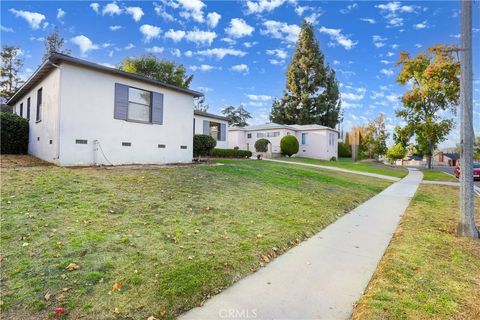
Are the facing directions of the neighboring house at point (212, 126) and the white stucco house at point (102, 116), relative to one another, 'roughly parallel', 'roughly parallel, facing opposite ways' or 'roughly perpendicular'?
roughly parallel

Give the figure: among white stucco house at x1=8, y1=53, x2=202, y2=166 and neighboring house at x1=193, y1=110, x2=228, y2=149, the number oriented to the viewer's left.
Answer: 0

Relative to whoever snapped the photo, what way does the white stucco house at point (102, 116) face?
facing the viewer and to the right of the viewer

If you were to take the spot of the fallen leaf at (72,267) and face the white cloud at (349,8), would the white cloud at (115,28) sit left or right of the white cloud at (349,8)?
left

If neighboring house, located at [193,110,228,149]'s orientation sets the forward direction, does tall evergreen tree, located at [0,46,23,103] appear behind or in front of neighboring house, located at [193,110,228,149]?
behind

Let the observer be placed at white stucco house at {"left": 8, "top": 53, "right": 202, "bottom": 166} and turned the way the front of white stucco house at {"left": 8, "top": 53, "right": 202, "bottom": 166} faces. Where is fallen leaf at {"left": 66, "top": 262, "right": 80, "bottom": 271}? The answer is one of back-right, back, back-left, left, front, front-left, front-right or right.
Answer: front-right

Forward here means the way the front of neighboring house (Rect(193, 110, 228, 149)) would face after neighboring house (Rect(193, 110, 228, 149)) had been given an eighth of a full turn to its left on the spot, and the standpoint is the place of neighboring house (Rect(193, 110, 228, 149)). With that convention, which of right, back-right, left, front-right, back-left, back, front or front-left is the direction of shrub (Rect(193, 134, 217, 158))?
right

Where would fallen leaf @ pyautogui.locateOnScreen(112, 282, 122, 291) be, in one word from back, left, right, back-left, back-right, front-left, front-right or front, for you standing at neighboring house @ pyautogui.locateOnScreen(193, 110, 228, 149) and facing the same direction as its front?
front-right

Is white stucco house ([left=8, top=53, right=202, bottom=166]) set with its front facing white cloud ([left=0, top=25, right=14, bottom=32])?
no
